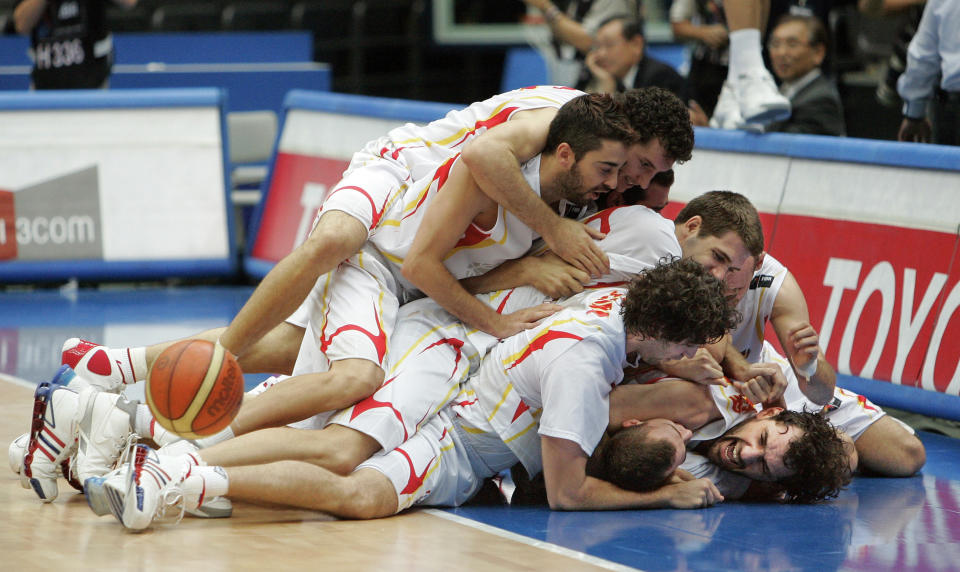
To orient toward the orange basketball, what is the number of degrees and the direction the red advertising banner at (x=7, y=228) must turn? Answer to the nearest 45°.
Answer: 0° — it already faces it

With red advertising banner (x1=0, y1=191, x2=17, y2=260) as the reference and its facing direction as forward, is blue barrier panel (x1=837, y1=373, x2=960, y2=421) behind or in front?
in front

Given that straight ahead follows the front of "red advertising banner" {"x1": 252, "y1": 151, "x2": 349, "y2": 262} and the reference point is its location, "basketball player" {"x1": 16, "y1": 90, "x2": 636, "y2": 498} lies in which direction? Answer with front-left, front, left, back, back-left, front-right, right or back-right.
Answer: front

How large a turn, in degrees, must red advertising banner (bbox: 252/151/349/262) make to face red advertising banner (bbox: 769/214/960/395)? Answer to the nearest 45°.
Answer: approximately 45° to its left

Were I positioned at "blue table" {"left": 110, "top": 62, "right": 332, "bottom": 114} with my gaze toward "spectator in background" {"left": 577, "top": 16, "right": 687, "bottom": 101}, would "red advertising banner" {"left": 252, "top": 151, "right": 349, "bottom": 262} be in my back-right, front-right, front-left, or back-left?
front-right

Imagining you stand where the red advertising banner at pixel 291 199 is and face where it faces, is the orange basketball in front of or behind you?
in front

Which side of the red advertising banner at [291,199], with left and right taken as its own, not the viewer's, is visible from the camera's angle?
front

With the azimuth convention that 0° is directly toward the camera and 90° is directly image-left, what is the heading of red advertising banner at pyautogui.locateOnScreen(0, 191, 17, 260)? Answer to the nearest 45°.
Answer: approximately 0°

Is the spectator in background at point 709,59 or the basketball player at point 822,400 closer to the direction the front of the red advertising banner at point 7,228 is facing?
the basketball player
